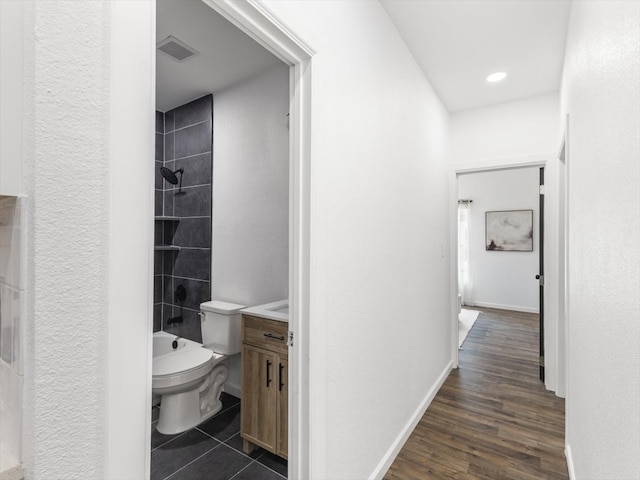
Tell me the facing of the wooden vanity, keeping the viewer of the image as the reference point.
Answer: facing the viewer and to the left of the viewer

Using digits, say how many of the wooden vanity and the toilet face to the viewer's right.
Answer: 0

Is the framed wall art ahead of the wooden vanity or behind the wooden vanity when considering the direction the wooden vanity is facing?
behind

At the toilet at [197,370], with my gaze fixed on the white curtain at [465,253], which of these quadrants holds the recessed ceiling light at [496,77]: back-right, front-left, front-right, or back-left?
front-right

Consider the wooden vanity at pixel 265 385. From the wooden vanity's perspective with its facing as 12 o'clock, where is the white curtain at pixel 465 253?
The white curtain is roughly at 6 o'clock from the wooden vanity.

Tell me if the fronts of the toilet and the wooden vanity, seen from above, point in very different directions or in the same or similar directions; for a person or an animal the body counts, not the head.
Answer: same or similar directions

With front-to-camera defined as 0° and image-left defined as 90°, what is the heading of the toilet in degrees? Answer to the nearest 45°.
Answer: approximately 45°

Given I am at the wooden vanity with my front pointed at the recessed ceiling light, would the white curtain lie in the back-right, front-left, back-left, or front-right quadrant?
front-left
